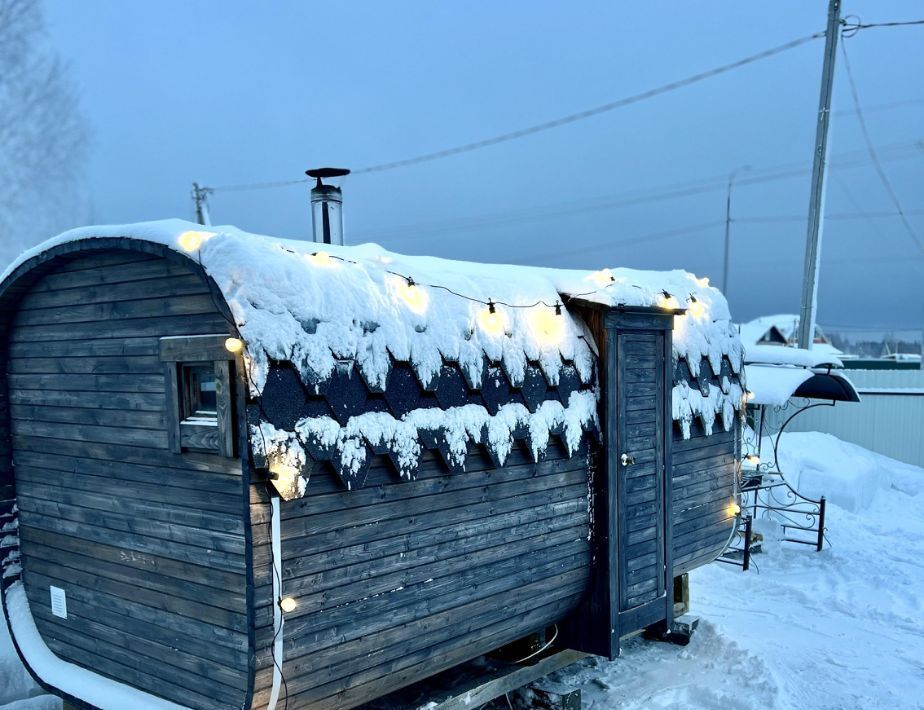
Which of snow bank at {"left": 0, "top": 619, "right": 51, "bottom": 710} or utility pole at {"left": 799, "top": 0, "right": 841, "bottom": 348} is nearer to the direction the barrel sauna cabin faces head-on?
the utility pole

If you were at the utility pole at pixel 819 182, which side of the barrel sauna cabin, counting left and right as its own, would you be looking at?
left

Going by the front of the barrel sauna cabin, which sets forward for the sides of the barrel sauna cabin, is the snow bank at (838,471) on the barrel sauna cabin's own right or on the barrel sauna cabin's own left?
on the barrel sauna cabin's own left

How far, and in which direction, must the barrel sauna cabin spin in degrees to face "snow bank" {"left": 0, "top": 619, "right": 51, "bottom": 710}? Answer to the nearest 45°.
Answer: approximately 90° to its right

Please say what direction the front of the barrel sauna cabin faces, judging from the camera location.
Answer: facing the viewer and to the right of the viewer

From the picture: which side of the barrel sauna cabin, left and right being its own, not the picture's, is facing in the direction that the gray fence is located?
left

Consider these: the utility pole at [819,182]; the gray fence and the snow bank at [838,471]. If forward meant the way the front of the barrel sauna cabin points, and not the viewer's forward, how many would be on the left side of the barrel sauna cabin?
3
